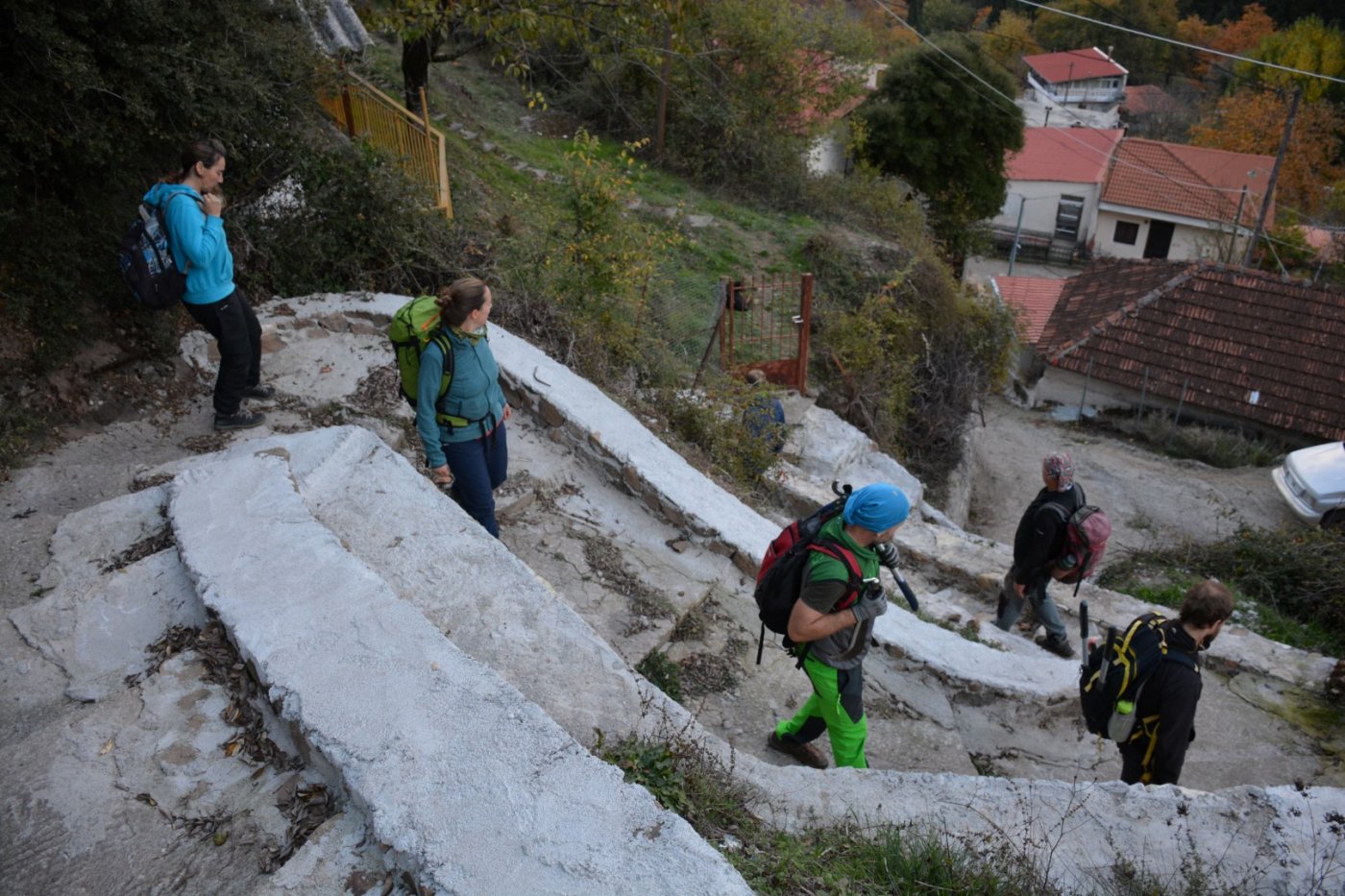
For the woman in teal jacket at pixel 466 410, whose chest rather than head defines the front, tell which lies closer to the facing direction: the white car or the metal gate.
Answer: the white car

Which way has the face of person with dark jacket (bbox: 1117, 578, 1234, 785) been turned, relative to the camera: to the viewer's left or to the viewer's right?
to the viewer's right

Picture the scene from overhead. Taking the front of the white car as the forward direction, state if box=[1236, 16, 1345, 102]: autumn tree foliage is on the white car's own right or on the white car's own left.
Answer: on the white car's own right

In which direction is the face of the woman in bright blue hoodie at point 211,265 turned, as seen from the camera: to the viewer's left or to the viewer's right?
to the viewer's right

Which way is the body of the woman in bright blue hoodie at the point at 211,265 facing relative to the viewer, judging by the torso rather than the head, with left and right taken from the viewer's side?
facing to the right of the viewer

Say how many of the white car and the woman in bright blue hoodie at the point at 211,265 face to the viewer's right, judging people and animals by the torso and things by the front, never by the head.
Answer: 1

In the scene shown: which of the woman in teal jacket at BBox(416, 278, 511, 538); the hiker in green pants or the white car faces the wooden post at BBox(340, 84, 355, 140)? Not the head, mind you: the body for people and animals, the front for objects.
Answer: the white car

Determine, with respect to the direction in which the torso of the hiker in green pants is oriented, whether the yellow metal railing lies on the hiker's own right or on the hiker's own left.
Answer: on the hiker's own left

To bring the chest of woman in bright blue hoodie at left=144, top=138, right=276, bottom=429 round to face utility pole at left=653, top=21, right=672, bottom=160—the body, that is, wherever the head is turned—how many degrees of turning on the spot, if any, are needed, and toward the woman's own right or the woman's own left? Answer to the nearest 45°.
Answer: approximately 45° to the woman's own left

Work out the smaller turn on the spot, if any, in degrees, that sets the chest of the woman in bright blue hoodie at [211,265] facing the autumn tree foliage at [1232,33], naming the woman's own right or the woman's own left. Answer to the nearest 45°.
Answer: approximately 45° to the woman's own left

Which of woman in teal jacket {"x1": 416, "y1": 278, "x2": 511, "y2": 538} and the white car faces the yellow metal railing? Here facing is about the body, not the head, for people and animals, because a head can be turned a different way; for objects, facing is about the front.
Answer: the white car
